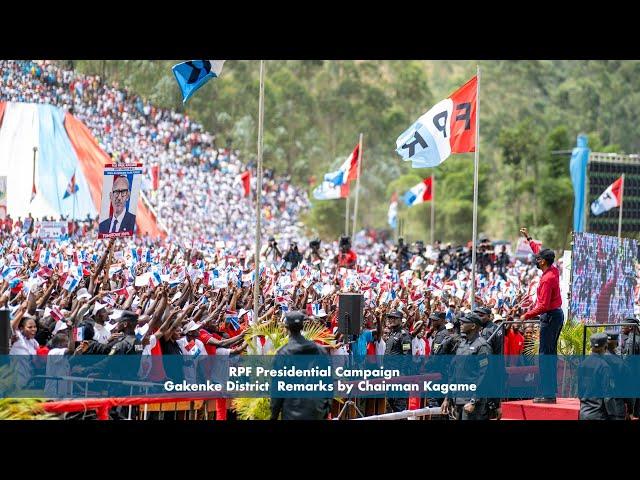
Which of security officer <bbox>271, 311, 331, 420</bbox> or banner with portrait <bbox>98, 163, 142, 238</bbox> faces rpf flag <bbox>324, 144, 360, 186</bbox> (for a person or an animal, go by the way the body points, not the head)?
the security officer

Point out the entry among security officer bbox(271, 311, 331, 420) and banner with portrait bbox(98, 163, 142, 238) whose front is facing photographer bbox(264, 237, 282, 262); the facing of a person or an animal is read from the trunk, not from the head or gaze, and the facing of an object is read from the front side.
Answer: the security officer

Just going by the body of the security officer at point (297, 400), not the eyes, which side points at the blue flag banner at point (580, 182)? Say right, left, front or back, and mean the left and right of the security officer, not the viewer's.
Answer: front

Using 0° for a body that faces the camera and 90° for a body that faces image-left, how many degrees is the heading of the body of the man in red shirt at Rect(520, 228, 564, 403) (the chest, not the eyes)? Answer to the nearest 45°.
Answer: approximately 90°

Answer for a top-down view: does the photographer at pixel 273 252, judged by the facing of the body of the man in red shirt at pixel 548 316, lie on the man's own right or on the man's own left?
on the man's own right

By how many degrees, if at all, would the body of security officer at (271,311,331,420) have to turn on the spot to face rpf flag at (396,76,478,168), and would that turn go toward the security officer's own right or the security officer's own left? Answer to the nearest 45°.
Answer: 0° — they already face it

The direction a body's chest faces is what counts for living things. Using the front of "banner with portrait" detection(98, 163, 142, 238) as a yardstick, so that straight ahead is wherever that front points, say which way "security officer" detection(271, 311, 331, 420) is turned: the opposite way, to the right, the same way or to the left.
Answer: the opposite way

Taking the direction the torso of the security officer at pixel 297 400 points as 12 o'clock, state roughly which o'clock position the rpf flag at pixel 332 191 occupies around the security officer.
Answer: The rpf flag is roughly at 12 o'clock from the security officer.

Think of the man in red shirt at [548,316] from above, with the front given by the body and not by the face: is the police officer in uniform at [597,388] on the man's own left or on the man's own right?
on the man's own left

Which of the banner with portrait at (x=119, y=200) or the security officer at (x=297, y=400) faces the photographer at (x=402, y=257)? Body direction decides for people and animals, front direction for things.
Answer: the security officer
